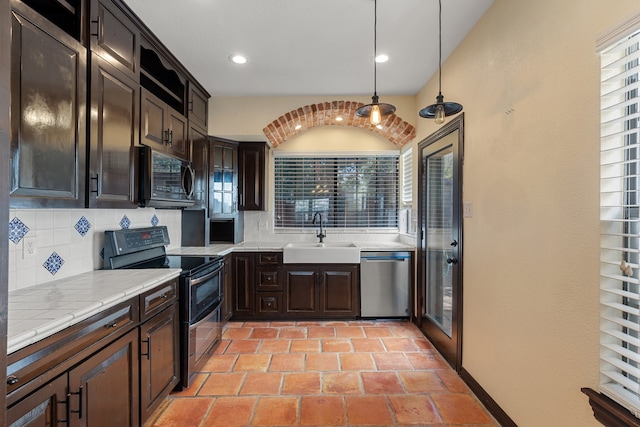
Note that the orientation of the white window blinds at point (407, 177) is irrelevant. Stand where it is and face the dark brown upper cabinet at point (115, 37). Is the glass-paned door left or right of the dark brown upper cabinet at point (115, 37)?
left

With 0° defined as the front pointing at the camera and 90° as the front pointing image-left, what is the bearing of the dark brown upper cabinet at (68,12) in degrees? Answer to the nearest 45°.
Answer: approximately 270°

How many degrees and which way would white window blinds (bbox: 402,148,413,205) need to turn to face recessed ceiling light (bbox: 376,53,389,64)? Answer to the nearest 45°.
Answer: approximately 90° to its left

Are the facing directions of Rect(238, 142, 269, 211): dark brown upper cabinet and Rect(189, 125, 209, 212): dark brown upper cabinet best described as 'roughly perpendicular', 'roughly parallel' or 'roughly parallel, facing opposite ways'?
roughly perpendicular

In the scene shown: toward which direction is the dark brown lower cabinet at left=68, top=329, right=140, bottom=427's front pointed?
to the viewer's right

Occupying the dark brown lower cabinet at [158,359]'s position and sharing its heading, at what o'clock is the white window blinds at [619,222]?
The white window blinds is roughly at 12 o'clock from the dark brown lower cabinet.

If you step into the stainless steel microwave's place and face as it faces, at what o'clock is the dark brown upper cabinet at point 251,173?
The dark brown upper cabinet is roughly at 9 o'clock from the stainless steel microwave.

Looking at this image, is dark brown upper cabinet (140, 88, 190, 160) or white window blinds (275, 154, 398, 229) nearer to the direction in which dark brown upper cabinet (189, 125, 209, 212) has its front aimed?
the white window blinds

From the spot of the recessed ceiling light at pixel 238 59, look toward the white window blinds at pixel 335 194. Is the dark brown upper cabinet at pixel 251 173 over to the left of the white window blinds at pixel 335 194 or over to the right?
left
